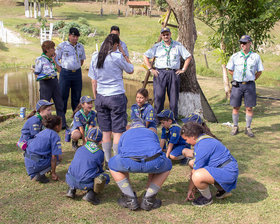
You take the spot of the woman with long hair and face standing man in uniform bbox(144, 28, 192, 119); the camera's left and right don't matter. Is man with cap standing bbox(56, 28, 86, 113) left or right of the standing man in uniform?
left

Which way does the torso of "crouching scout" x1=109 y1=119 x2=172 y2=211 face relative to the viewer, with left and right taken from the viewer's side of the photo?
facing away from the viewer

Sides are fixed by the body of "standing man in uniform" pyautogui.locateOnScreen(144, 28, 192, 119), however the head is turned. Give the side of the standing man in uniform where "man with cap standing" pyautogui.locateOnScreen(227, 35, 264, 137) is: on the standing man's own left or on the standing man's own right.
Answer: on the standing man's own left

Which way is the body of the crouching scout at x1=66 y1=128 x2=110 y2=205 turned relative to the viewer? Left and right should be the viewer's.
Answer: facing away from the viewer and to the right of the viewer

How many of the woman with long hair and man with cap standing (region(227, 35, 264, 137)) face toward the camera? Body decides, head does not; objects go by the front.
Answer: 1

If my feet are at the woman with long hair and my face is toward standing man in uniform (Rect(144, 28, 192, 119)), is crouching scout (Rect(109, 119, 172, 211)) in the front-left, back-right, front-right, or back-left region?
back-right

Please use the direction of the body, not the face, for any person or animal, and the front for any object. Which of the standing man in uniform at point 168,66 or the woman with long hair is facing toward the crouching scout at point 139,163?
the standing man in uniform

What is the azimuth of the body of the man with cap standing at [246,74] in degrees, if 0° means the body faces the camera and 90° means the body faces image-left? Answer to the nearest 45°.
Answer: approximately 0°

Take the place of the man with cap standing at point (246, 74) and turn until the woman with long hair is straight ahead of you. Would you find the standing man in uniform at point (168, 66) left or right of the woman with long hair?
right

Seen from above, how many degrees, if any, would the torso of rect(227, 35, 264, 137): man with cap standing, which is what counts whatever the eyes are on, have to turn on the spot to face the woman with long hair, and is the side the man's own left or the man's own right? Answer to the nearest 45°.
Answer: approximately 45° to the man's own right
